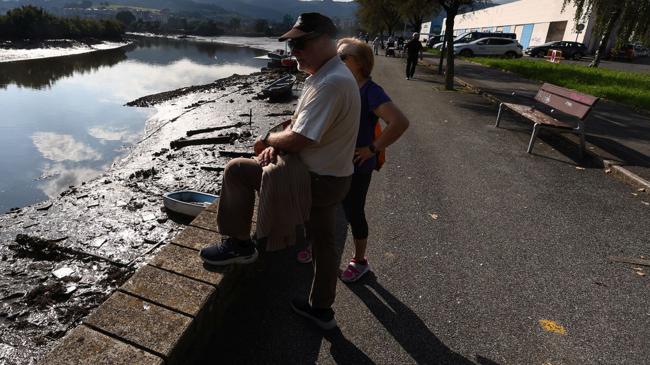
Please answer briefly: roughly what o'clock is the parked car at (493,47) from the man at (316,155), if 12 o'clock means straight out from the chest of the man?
The parked car is roughly at 4 o'clock from the man.

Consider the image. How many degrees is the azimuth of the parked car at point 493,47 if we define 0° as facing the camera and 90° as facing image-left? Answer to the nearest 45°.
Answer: approximately 90°

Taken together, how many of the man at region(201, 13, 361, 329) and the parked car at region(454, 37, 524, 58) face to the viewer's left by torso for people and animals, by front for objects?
2

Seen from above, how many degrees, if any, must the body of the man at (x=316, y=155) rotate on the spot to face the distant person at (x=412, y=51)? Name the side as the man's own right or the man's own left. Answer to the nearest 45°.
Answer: approximately 90° to the man's own right

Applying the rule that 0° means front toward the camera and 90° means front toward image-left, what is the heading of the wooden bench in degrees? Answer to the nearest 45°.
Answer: approximately 45°

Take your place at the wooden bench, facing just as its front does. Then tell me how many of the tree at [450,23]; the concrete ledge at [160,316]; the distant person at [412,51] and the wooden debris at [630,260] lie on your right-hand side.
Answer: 2

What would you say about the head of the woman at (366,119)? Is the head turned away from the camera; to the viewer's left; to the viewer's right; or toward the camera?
to the viewer's left

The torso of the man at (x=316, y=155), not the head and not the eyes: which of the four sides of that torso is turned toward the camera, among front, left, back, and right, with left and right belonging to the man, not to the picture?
left

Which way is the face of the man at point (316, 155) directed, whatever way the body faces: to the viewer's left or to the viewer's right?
to the viewer's left
